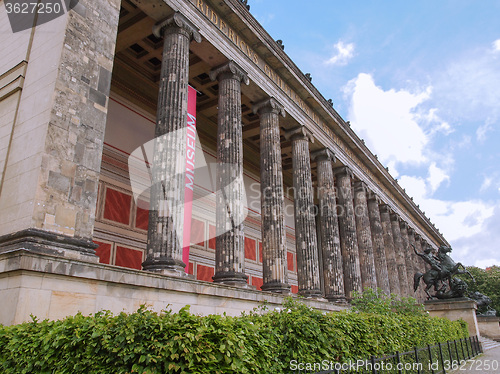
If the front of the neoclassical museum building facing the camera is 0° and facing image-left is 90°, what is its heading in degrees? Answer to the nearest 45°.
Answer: approximately 315°

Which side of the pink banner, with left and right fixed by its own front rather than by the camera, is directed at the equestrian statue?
left

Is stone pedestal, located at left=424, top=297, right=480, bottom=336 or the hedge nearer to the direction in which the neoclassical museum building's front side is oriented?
the hedge

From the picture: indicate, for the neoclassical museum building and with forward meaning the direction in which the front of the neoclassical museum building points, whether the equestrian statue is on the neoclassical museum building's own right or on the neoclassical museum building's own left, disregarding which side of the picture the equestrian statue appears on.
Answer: on the neoclassical museum building's own left

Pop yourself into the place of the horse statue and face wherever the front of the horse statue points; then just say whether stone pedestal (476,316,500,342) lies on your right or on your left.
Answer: on your left
